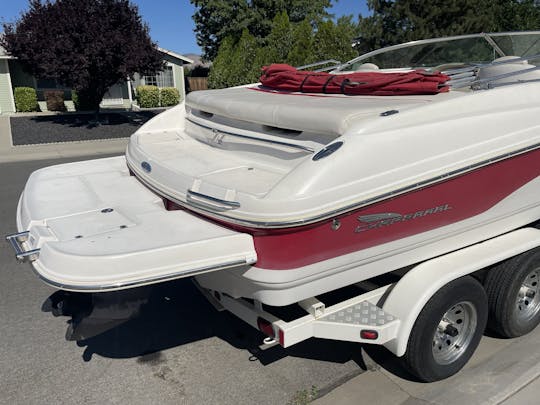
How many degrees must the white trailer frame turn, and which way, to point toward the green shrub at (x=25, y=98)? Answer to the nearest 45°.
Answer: approximately 90° to its left

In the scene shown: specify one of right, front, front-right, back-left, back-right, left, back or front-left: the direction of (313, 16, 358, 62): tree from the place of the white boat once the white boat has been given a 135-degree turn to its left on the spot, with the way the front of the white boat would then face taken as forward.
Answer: right

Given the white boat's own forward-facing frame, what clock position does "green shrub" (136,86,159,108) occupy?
The green shrub is roughly at 10 o'clock from the white boat.

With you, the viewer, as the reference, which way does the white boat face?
facing away from the viewer and to the right of the viewer

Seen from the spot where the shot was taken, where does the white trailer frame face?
facing away from the viewer and to the right of the viewer

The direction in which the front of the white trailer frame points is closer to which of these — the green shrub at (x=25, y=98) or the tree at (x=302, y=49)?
the tree

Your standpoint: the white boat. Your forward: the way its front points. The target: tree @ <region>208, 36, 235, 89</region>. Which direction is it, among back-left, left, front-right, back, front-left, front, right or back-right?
front-left

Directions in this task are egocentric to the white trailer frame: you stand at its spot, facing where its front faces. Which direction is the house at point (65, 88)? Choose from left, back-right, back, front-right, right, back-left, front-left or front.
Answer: left

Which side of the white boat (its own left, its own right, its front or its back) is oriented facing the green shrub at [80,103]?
left

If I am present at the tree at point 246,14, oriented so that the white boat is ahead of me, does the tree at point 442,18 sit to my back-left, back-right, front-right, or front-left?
front-left

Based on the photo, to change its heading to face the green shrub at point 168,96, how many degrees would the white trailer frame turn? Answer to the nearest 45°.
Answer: approximately 90° to its left

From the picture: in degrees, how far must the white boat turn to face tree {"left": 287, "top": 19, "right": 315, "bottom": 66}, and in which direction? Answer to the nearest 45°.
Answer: approximately 45° to its left
